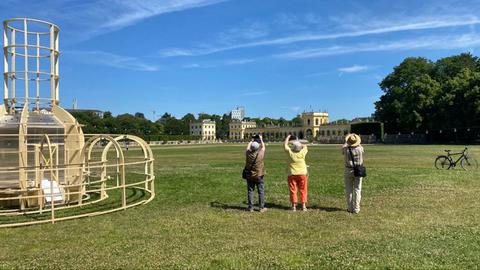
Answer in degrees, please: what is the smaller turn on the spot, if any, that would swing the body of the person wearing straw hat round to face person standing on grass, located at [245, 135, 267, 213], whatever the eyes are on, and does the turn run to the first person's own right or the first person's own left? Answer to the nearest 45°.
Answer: approximately 90° to the first person's own left

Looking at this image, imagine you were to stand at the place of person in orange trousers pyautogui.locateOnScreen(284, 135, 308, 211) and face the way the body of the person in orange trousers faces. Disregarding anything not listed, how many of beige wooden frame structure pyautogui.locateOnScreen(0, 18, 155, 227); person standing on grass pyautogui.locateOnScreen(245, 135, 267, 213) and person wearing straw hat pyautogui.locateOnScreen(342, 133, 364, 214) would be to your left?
2

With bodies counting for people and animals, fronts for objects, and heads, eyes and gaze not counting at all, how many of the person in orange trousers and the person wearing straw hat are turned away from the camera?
2

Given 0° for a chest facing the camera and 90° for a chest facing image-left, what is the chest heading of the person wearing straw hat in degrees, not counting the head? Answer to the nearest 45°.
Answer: approximately 180°

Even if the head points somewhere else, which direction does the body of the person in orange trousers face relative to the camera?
away from the camera

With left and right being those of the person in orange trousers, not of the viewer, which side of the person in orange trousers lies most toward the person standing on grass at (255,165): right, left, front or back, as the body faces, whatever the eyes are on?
left

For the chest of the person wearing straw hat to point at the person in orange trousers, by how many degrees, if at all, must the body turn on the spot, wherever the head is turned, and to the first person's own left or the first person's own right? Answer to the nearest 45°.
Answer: approximately 90° to the first person's own left
